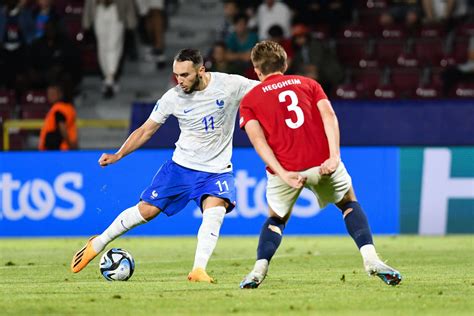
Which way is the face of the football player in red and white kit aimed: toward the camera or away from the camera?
away from the camera

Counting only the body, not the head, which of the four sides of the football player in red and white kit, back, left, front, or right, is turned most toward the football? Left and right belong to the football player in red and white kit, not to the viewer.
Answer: left

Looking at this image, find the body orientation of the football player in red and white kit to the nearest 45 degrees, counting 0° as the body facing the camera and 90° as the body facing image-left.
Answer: approximately 180°
